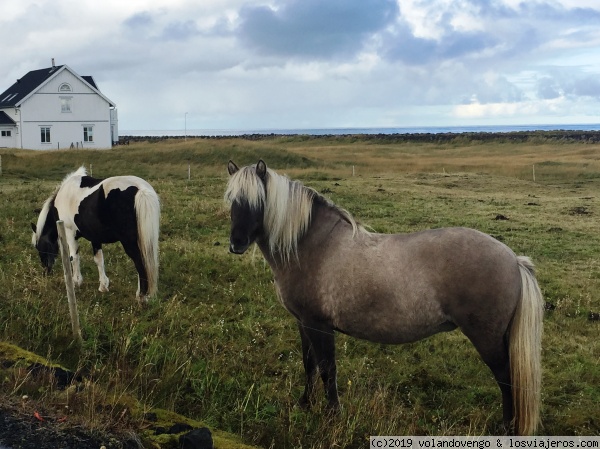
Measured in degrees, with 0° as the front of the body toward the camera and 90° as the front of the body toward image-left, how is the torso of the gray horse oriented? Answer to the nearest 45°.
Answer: approximately 90°

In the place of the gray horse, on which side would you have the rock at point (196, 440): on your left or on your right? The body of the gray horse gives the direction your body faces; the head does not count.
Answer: on your left

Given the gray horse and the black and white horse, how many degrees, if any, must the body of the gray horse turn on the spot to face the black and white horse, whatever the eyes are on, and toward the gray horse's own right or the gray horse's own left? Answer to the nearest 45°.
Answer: approximately 45° to the gray horse's own right

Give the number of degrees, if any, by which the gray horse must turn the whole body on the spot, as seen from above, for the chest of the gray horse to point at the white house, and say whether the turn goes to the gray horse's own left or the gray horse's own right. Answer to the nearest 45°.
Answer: approximately 45° to the gray horse's own right
